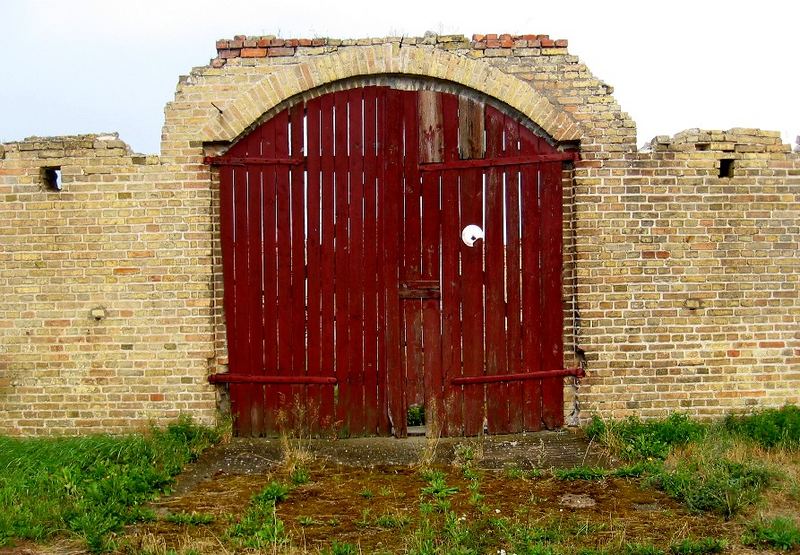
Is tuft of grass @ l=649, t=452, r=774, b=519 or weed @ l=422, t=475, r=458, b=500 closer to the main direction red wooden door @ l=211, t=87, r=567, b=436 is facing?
the weed

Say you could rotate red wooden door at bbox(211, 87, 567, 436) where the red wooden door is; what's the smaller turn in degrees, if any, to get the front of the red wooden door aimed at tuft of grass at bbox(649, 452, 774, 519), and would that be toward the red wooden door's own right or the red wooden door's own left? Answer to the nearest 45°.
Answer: approximately 45° to the red wooden door's own left

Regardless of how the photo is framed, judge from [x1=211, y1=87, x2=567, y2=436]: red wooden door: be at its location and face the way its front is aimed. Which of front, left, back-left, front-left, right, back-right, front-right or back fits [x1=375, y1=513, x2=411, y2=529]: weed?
front

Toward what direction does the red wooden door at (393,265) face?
toward the camera

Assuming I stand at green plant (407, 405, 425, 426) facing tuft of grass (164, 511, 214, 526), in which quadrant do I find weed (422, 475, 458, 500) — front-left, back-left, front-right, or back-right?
front-left

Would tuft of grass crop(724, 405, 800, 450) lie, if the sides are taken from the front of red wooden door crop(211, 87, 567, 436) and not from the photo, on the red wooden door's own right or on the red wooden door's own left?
on the red wooden door's own left

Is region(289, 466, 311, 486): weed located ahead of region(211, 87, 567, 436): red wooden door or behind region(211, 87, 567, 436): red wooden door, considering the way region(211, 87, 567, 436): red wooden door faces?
ahead

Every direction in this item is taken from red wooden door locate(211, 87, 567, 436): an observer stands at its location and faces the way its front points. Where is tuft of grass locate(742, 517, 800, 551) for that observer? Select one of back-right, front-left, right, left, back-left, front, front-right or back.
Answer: front-left

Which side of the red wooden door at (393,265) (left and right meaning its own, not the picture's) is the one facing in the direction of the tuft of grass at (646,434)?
left
